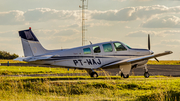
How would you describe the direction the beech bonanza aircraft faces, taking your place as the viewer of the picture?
facing away from the viewer and to the right of the viewer
